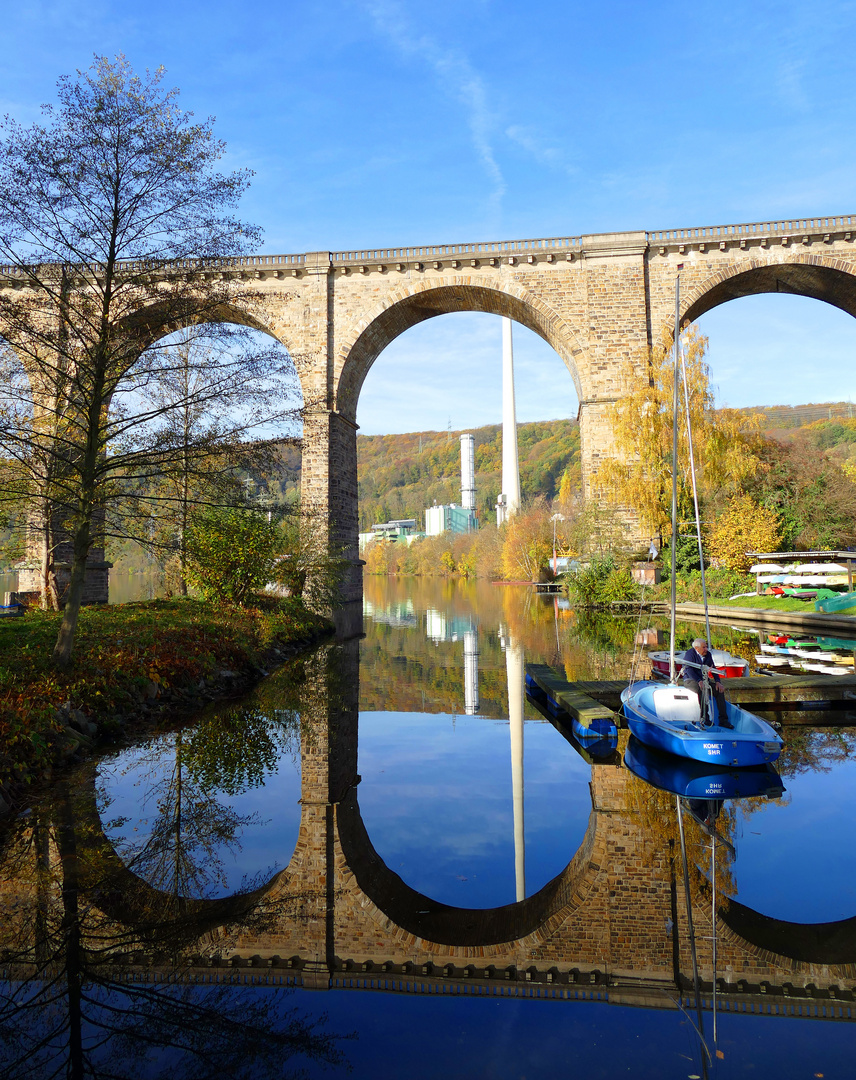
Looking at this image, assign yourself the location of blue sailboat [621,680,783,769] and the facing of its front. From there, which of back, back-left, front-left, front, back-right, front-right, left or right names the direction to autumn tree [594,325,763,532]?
front-right

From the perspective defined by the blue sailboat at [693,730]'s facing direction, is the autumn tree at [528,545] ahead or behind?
ahead

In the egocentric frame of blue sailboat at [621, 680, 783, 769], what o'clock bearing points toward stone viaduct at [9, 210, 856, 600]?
The stone viaduct is roughly at 1 o'clock from the blue sailboat.

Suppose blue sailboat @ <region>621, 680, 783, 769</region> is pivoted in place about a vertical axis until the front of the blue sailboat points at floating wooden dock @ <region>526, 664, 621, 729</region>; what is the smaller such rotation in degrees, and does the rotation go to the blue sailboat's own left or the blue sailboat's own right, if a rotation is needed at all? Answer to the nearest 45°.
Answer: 0° — it already faces it

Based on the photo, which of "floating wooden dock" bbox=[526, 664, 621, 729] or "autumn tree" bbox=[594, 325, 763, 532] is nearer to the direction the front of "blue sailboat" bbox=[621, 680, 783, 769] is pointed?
the floating wooden dock

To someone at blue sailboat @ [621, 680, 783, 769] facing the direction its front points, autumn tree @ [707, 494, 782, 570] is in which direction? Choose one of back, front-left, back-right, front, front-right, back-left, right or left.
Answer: front-right

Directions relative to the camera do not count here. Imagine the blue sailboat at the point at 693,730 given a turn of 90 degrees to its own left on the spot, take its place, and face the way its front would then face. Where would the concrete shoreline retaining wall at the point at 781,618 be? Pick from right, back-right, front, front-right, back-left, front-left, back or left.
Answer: back-right

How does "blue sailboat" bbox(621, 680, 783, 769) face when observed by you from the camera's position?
facing away from the viewer and to the left of the viewer

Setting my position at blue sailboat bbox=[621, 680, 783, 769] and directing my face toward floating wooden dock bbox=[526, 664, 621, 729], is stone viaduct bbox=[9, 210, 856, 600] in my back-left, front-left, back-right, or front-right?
front-right
